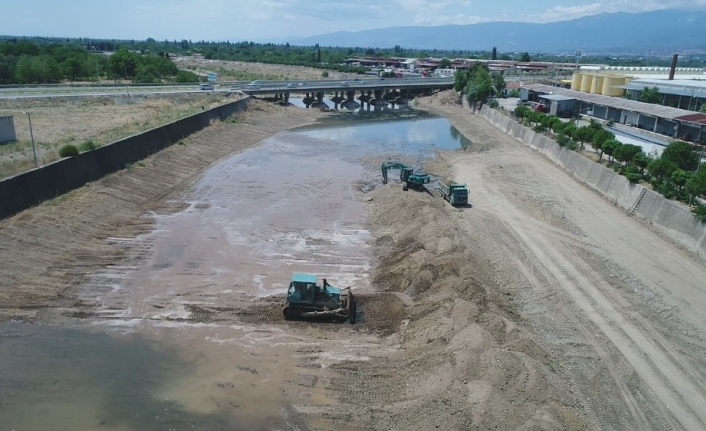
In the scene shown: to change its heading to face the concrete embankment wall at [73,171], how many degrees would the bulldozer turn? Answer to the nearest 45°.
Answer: approximately 135° to its left

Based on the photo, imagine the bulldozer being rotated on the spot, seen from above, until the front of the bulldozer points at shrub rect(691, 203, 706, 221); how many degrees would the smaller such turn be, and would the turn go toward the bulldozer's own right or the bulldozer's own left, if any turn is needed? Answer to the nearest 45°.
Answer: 0° — it already faces it

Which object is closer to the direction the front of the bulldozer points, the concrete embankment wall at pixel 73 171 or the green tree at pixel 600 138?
the green tree

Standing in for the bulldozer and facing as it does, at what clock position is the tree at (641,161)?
The tree is roughly at 11 o'clock from the bulldozer.

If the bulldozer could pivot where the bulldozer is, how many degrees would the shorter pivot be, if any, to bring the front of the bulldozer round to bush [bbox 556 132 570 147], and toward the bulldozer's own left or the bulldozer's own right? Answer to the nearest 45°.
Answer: approximately 45° to the bulldozer's own left

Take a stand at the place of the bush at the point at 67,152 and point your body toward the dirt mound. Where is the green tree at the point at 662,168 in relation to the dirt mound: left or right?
left

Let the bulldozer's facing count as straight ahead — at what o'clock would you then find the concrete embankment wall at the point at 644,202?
The concrete embankment wall is roughly at 11 o'clock from the bulldozer.

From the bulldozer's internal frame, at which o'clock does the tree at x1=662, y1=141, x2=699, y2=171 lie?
The tree is roughly at 11 o'clock from the bulldozer.

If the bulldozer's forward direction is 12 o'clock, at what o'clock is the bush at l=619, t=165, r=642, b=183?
The bush is roughly at 11 o'clock from the bulldozer.

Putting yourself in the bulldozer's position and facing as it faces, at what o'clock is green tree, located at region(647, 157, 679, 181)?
The green tree is roughly at 11 o'clock from the bulldozer.

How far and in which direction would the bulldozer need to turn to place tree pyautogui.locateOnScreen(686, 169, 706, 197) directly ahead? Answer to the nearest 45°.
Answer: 0° — it already faces it

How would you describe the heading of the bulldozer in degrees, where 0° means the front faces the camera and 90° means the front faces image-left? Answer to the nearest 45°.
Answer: approximately 270°
